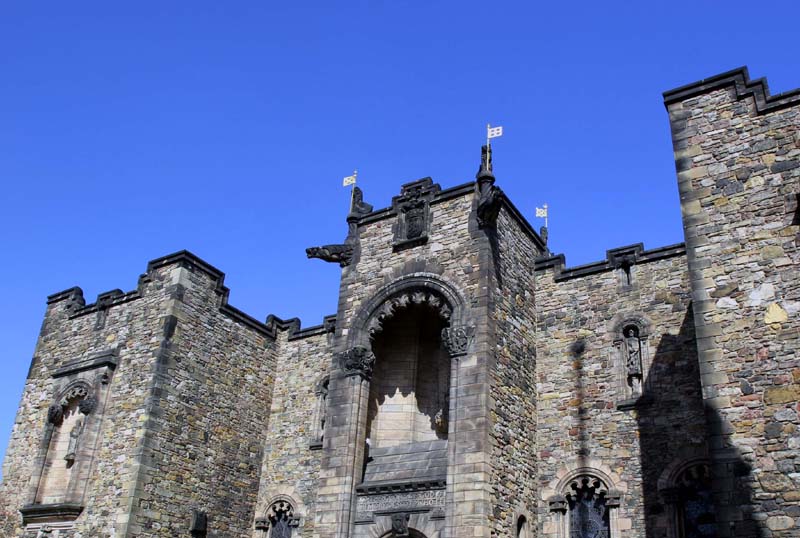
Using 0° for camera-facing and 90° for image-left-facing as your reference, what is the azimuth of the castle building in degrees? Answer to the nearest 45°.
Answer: approximately 45°
